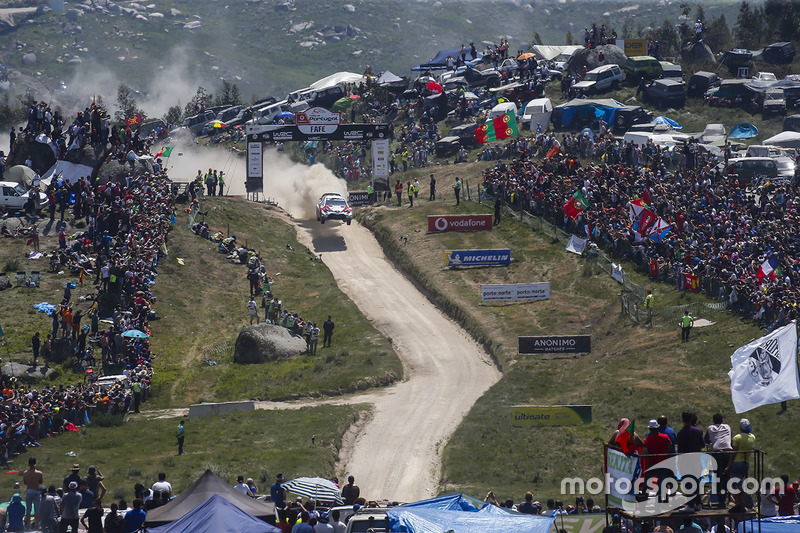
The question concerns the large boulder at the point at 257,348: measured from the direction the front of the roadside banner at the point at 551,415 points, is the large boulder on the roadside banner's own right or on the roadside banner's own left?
on the roadside banner's own right

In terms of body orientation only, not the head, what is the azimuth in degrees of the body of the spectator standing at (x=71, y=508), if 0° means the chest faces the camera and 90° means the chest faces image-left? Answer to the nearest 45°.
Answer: approximately 180°

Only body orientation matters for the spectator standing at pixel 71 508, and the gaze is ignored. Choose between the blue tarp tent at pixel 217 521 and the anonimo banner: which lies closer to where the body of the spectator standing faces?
the anonimo banner

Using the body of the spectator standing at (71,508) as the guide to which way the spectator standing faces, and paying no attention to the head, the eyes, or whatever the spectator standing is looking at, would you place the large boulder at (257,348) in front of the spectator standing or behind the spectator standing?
in front

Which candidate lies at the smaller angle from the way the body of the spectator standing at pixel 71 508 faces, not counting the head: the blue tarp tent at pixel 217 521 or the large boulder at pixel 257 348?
the large boulder

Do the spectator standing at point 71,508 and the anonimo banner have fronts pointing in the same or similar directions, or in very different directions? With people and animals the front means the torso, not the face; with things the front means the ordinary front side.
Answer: very different directions

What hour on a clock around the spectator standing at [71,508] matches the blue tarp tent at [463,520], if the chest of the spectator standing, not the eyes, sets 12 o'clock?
The blue tarp tent is roughly at 4 o'clock from the spectator standing.

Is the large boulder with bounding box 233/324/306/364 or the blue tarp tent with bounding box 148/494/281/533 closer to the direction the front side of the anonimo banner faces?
the blue tarp tent

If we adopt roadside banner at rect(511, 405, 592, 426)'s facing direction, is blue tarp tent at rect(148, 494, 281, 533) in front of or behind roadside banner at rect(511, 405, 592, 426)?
in front

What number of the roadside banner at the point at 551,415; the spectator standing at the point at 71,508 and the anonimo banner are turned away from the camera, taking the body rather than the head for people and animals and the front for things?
1

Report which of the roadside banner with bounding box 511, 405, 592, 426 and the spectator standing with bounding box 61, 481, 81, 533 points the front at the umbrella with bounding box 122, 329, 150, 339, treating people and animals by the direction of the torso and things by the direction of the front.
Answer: the spectator standing

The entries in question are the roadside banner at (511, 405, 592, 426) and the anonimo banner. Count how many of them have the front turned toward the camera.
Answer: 2
